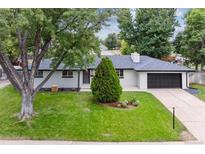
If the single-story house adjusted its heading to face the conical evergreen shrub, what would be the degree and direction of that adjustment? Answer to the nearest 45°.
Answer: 0° — it already faces it

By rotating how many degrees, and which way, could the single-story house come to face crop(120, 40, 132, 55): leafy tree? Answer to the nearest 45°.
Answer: approximately 180°

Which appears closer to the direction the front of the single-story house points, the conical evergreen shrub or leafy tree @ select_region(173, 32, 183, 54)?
the conical evergreen shrub

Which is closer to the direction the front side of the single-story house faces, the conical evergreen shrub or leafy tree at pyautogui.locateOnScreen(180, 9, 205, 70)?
the conical evergreen shrub

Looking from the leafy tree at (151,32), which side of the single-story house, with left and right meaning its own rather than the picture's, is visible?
back

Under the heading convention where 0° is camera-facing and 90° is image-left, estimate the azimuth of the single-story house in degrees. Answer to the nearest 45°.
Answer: approximately 0°
